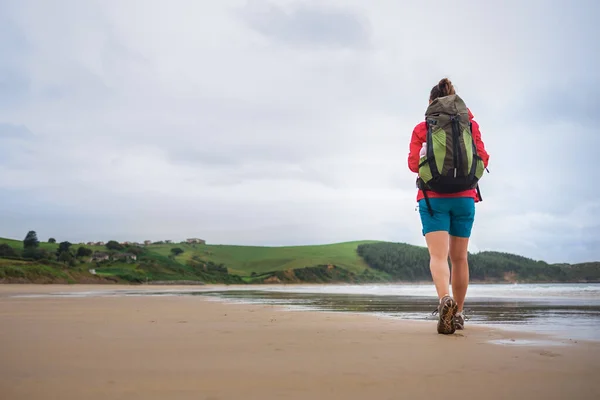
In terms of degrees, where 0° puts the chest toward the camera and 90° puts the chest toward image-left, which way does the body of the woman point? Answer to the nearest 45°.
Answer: approximately 180°

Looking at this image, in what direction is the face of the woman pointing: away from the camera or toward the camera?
away from the camera
